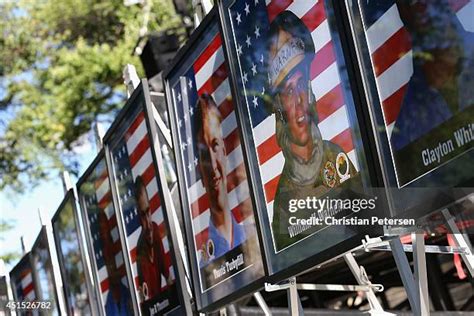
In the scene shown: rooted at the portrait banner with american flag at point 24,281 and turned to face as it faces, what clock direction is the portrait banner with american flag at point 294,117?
the portrait banner with american flag at point 294,117 is roughly at 10 o'clock from the portrait banner with american flag at point 24,281.

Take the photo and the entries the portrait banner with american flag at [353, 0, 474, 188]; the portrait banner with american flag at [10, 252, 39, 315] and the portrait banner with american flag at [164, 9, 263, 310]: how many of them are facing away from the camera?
0

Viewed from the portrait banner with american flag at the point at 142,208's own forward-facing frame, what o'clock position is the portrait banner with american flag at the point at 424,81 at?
the portrait banner with american flag at the point at 424,81 is roughly at 10 o'clock from the portrait banner with american flag at the point at 142,208.

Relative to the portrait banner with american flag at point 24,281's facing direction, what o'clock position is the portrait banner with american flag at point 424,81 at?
the portrait banner with american flag at point 424,81 is roughly at 10 o'clock from the portrait banner with american flag at point 24,281.

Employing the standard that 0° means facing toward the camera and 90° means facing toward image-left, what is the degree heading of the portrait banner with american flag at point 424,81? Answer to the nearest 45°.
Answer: approximately 45°

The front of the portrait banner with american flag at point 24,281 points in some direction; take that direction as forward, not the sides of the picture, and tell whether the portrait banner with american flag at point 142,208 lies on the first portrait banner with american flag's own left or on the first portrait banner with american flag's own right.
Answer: on the first portrait banner with american flag's own left

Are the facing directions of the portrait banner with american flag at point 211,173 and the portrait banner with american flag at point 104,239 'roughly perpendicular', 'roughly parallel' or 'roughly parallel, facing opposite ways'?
roughly parallel

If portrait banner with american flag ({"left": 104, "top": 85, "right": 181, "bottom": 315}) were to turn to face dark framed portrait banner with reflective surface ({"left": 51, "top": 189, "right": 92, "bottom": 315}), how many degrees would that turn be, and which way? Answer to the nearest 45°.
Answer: approximately 135° to its right

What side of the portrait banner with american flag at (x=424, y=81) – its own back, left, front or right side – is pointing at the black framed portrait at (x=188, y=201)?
right

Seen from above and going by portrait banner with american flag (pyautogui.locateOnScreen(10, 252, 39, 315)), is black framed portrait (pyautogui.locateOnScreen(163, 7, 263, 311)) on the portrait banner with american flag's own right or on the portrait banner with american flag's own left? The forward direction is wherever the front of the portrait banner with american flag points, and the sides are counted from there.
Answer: on the portrait banner with american flag's own left

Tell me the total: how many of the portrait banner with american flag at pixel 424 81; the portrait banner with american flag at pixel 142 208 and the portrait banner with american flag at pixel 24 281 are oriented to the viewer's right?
0

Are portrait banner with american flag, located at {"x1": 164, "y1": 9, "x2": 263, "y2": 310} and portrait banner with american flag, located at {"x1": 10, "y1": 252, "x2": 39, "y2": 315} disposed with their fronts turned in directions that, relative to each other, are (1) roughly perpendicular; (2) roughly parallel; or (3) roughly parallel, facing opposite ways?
roughly parallel

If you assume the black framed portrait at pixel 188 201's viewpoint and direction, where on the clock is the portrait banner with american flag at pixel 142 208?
The portrait banner with american flag is roughly at 4 o'clock from the black framed portrait.

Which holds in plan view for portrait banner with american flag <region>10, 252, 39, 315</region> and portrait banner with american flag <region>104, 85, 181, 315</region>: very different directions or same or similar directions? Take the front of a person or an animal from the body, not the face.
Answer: same or similar directions

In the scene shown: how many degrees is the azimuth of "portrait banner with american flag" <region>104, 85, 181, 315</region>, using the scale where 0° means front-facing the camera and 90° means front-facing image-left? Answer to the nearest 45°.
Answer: approximately 45°

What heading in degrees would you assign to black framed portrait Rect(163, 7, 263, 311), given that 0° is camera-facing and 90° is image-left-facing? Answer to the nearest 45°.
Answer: approximately 45°
